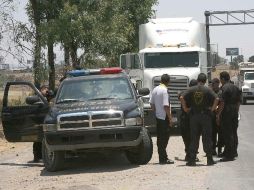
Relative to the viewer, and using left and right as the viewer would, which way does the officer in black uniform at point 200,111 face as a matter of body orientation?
facing away from the viewer

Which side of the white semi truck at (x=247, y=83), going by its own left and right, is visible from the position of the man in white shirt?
front

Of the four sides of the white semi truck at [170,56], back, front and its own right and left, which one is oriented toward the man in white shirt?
front

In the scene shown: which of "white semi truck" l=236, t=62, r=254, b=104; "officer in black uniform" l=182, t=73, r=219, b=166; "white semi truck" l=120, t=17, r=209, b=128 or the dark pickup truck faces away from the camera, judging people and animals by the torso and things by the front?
the officer in black uniform

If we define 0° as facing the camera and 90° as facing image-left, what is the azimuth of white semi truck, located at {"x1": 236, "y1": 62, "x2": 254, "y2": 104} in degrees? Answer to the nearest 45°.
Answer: approximately 0°

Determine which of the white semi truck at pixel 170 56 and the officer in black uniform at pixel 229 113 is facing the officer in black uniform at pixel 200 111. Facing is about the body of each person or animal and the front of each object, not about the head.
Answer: the white semi truck

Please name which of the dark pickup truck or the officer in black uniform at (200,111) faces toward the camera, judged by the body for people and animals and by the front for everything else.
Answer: the dark pickup truck

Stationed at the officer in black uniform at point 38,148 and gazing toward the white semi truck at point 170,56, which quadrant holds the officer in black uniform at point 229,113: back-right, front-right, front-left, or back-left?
front-right

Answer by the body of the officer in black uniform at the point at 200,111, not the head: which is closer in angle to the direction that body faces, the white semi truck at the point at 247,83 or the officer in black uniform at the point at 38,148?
the white semi truck

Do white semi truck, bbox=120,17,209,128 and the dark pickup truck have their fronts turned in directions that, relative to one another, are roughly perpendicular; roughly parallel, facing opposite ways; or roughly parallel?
roughly parallel

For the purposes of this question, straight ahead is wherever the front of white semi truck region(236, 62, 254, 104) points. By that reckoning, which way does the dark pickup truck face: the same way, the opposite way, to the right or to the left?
the same way

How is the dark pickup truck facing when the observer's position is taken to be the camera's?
facing the viewer

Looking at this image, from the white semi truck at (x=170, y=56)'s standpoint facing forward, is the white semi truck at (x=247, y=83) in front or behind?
behind

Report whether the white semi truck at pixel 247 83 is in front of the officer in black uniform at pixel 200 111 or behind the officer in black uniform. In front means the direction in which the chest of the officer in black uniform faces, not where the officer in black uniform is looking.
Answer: in front

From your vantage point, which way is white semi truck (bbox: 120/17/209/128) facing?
toward the camera
